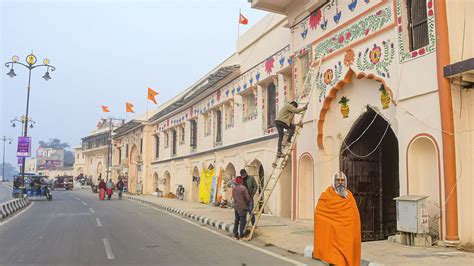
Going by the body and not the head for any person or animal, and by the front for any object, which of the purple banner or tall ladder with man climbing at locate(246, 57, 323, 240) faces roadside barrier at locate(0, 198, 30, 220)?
the purple banner

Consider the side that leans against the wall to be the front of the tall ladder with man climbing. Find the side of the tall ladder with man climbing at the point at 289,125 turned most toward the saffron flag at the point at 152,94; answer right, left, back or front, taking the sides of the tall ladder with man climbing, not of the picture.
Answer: left

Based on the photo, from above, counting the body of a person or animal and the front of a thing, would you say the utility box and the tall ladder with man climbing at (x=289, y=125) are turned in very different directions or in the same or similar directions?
very different directions

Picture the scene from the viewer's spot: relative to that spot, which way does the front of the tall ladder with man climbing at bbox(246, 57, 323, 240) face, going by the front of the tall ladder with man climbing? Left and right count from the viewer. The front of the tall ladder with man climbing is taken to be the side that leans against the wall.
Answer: facing away from the viewer and to the right of the viewer

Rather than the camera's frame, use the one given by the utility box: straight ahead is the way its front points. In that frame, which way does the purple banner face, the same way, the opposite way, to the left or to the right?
to the left

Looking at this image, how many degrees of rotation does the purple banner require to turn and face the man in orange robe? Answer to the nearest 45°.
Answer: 0° — it already faces them

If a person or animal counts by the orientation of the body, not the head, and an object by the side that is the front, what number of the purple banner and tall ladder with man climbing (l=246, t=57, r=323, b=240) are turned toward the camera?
1

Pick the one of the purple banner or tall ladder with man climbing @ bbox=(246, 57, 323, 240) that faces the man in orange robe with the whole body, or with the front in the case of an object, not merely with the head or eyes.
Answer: the purple banner

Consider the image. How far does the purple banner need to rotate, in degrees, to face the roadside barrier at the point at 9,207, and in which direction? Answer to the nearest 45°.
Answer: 0° — it already faces it

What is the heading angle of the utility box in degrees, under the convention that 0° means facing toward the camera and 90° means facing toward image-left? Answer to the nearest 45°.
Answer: approximately 45°
